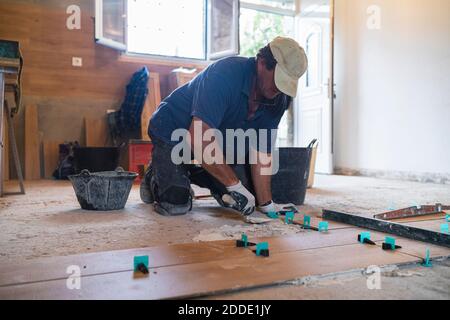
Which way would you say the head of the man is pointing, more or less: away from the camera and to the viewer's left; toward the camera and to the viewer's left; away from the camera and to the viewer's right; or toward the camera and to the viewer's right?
toward the camera and to the viewer's right

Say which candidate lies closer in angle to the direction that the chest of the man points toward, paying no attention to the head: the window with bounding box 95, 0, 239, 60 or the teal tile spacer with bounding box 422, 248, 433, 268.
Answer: the teal tile spacer

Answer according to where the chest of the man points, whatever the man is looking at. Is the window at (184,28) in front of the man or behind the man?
behind

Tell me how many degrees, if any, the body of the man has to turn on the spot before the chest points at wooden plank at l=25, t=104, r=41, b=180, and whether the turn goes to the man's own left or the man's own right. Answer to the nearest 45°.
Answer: approximately 180°

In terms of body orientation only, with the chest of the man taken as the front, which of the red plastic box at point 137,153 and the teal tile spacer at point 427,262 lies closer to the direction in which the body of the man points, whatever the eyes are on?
the teal tile spacer

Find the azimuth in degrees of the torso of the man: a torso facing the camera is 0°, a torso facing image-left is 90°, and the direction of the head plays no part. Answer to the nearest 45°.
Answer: approximately 315°

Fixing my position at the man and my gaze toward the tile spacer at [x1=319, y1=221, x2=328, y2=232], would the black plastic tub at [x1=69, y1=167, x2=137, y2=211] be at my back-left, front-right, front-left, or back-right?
back-right

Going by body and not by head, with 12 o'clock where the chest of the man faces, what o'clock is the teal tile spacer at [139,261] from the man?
The teal tile spacer is roughly at 2 o'clock from the man.
